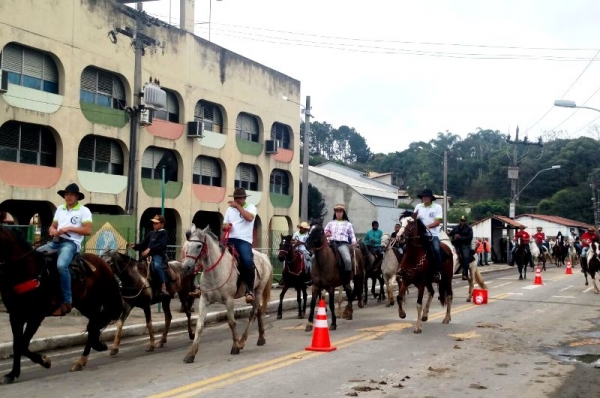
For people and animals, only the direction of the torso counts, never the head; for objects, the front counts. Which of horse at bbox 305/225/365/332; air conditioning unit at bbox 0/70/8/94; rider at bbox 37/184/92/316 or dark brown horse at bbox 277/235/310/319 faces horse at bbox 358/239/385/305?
the air conditioning unit

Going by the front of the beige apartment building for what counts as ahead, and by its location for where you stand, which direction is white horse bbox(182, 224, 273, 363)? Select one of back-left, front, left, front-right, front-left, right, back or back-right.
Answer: front-right

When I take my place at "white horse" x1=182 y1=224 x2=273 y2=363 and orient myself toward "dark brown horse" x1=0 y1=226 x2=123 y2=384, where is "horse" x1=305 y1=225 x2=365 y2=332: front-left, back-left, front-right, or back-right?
back-right

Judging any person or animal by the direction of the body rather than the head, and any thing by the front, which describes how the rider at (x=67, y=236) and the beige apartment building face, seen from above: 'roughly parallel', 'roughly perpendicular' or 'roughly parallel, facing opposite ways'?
roughly perpendicular

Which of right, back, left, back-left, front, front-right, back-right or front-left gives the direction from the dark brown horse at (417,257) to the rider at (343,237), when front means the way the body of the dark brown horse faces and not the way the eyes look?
right

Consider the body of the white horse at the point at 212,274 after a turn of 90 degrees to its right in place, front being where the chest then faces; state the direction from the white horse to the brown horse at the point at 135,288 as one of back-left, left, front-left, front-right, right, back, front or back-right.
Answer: front

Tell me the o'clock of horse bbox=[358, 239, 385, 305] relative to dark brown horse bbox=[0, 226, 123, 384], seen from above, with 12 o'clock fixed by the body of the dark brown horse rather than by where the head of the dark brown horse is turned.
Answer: The horse is roughly at 6 o'clock from the dark brown horse.

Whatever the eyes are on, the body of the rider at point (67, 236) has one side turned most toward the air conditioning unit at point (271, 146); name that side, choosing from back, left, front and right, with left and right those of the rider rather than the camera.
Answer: back

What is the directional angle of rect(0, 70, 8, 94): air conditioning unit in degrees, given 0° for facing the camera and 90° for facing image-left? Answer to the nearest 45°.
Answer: approximately 315°

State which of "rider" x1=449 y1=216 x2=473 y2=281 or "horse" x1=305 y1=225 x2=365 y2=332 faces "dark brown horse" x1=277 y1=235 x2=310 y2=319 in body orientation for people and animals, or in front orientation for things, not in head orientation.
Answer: the rider

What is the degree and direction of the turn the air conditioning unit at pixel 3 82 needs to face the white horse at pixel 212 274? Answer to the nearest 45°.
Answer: approximately 45° to its right

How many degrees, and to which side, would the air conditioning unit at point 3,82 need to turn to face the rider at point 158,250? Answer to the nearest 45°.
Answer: approximately 45° to its right

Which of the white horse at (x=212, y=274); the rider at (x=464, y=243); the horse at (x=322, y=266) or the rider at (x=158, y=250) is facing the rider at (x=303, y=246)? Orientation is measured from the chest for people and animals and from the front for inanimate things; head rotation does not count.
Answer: the rider at (x=464, y=243)

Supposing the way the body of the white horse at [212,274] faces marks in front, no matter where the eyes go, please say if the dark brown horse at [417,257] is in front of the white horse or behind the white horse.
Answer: behind
